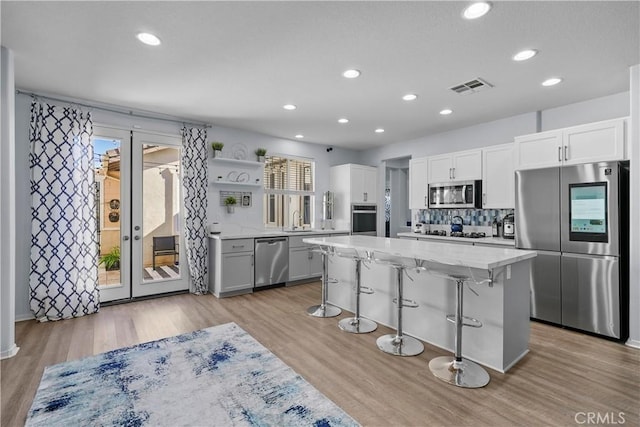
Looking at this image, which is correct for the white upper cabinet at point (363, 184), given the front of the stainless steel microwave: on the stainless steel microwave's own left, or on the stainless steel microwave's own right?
on the stainless steel microwave's own right

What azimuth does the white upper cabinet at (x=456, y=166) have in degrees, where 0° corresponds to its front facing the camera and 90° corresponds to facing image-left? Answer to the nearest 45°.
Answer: approximately 45°

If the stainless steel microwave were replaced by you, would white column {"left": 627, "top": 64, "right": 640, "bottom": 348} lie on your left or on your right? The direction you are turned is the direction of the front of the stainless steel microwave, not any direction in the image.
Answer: on your left

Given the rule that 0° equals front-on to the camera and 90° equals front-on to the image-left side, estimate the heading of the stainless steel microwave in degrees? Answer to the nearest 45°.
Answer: approximately 45°

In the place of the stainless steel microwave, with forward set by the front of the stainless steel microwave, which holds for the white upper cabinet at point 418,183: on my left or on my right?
on my right

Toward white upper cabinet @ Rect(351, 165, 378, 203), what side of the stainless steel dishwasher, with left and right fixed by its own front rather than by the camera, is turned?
left

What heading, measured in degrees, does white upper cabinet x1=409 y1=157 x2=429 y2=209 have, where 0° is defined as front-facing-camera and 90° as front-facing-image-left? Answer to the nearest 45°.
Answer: approximately 45°
